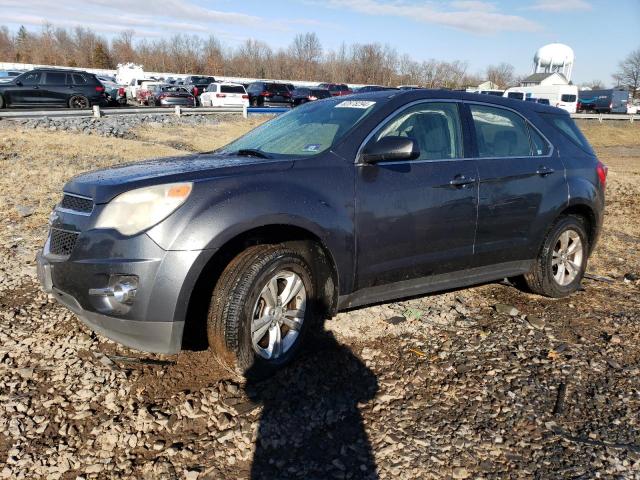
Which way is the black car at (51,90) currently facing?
to the viewer's left

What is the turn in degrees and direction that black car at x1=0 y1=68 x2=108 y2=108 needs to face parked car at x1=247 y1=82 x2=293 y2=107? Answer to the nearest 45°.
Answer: approximately 135° to its right

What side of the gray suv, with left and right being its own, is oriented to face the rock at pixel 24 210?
right

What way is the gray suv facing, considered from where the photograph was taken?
facing the viewer and to the left of the viewer

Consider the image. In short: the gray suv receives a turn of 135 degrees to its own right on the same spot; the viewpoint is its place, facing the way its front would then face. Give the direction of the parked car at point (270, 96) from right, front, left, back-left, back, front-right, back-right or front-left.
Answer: front

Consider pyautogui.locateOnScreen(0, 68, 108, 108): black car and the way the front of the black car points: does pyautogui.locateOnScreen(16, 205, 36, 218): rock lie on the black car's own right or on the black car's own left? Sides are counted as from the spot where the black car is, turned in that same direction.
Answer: on the black car's own left

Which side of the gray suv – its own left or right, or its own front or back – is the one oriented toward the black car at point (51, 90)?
right

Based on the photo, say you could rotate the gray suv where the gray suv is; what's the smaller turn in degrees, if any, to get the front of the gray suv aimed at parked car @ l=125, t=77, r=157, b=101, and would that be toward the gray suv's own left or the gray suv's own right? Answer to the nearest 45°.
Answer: approximately 135° to the gray suv's own right

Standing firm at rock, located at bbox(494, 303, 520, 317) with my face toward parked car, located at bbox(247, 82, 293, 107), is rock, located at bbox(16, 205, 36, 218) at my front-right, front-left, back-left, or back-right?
front-left

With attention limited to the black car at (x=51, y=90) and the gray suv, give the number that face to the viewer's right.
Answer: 0

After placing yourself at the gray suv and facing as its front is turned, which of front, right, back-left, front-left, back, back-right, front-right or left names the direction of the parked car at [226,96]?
back-right
